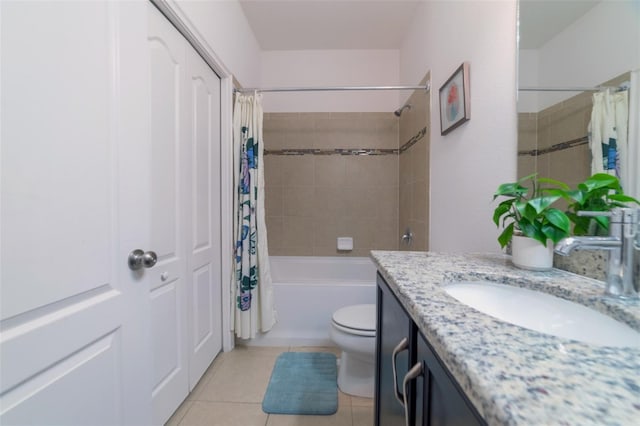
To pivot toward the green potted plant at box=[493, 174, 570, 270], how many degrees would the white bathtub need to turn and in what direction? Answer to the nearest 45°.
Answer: approximately 45° to its left

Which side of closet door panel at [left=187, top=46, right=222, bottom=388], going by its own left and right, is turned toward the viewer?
right

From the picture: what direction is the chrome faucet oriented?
to the viewer's left

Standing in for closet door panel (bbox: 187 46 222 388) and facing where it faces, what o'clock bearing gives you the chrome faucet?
The chrome faucet is roughly at 2 o'clock from the closet door panel.

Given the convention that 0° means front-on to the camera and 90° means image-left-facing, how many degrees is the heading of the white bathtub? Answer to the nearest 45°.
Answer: approximately 0°

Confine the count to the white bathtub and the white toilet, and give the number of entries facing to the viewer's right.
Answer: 0
